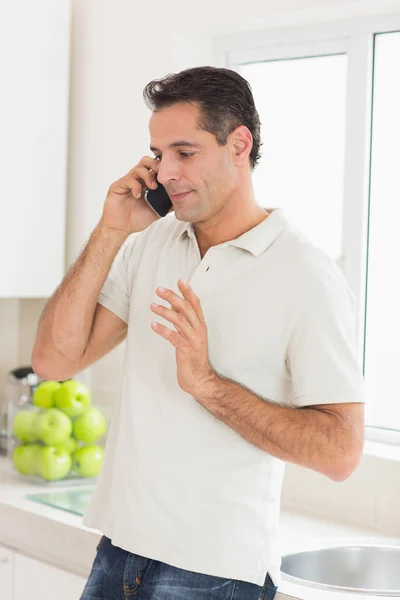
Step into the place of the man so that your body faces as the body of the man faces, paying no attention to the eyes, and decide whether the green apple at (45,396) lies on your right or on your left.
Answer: on your right

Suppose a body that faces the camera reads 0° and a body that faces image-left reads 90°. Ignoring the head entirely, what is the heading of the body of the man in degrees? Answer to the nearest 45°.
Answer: approximately 45°

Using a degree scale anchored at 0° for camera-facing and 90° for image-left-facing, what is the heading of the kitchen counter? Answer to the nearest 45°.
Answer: approximately 45°

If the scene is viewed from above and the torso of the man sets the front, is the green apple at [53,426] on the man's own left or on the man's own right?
on the man's own right

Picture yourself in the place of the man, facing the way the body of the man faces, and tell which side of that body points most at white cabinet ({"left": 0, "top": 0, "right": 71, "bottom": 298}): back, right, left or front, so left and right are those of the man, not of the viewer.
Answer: right
